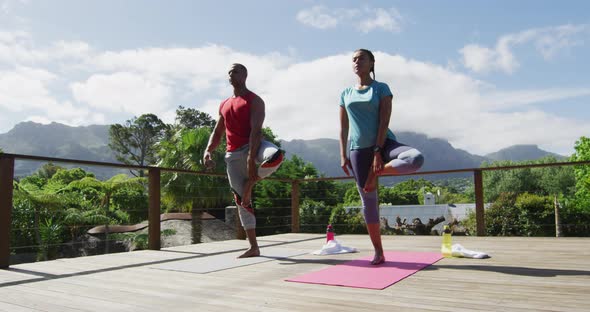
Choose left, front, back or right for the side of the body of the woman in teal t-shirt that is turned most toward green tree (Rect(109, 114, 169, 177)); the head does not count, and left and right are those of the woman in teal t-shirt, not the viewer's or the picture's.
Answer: right

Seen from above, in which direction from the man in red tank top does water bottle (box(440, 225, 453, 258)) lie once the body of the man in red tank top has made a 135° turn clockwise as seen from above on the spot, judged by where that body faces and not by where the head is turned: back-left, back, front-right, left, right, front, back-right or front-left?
right

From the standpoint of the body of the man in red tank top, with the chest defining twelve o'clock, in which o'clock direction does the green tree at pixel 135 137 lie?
The green tree is roughly at 4 o'clock from the man in red tank top.

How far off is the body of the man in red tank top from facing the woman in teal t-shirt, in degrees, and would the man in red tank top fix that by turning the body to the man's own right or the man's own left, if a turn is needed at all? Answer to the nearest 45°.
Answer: approximately 90° to the man's own left

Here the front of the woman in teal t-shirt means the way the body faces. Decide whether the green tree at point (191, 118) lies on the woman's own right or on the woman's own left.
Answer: on the woman's own right

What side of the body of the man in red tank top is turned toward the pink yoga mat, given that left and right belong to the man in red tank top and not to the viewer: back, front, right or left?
left

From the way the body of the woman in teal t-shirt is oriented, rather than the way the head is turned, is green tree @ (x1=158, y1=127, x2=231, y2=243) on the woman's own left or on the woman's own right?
on the woman's own right

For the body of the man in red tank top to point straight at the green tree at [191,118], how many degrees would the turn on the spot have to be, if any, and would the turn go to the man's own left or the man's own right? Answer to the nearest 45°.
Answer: approximately 135° to the man's own right

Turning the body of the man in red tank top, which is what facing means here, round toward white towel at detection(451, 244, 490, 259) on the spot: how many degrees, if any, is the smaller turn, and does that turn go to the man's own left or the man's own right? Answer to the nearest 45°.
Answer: approximately 135° to the man's own left

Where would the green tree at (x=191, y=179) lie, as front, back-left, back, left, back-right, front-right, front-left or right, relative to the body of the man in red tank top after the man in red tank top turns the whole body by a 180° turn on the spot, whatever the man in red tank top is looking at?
front-left
